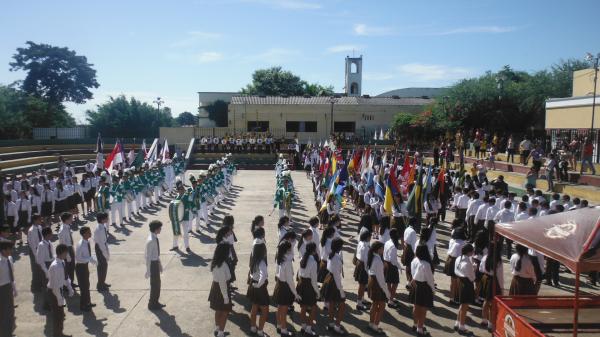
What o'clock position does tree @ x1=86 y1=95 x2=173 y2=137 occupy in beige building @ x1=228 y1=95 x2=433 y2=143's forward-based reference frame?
The tree is roughly at 3 o'clock from the beige building.

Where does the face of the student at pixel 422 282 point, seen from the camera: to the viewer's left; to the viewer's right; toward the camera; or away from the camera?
away from the camera

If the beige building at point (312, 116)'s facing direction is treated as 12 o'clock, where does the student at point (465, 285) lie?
The student is roughly at 12 o'clock from the beige building.

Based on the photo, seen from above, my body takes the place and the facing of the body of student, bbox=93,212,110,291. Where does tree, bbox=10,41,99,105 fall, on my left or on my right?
on my left

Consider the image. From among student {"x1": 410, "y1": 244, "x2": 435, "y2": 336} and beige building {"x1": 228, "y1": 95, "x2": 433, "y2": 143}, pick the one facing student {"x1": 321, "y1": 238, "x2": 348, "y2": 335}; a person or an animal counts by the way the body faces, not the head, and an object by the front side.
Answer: the beige building

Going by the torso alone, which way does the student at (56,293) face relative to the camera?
to the viewer's right

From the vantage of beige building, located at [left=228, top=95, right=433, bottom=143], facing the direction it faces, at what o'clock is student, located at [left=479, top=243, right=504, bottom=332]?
The student is roughly at 12 o'clock from the beige building.

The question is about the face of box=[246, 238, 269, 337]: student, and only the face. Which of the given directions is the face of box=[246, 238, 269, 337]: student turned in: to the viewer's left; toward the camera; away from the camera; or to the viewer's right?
away from the camera

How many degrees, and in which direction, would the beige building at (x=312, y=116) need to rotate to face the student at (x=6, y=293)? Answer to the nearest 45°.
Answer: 0° — it already faces them

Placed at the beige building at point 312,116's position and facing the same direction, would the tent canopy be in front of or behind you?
in front
